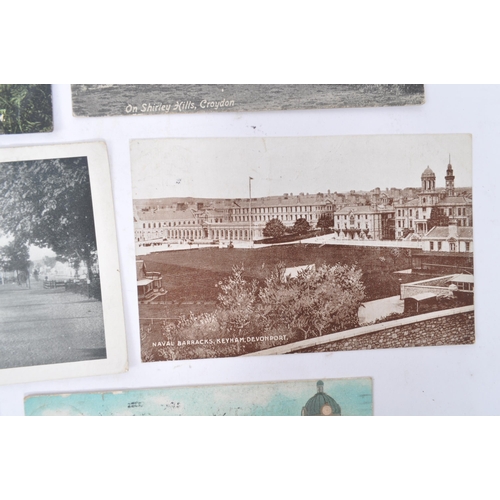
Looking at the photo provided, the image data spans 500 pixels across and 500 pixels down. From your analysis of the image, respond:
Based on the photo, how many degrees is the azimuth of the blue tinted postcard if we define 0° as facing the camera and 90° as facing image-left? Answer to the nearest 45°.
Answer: approximately 0°

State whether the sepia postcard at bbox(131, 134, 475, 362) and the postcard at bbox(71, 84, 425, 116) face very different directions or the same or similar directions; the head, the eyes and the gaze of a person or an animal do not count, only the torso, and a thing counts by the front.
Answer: same or similar directions

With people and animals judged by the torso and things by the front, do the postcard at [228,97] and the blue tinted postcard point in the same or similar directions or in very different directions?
same or similar directions

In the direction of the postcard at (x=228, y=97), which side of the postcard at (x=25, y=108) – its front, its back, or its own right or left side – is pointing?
left

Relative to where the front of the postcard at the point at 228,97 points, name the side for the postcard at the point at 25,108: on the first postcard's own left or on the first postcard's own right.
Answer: on the first postcard's own right

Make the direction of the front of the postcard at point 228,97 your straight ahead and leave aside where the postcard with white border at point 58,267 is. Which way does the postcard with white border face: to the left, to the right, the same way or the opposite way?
the same way

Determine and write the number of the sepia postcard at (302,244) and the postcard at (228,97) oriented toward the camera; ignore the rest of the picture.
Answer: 2

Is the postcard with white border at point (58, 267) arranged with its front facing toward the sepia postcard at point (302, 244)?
no

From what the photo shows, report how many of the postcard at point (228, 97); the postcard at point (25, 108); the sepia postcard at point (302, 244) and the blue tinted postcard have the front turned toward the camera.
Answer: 4

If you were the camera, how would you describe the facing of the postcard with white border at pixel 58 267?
facing the viewer

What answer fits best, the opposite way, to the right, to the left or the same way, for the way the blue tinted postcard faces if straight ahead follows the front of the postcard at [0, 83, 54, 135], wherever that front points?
the same way

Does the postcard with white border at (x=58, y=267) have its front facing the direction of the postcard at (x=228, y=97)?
no

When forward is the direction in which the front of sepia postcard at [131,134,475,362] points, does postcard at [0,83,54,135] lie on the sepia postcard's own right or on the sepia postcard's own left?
on the sepia postcard's own right

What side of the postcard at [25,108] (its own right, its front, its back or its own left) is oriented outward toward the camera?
front
